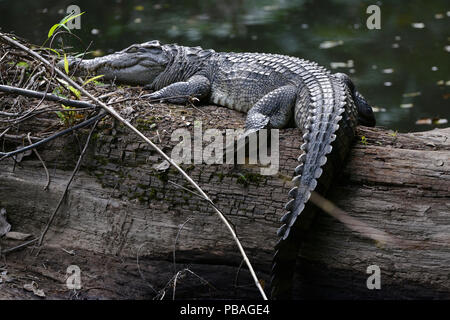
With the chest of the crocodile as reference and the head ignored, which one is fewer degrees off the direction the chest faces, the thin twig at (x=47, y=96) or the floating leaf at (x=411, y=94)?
the thin twig

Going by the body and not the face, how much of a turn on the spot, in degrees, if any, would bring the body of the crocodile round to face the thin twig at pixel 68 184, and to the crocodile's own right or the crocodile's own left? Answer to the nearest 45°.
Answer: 0° — it already faces it

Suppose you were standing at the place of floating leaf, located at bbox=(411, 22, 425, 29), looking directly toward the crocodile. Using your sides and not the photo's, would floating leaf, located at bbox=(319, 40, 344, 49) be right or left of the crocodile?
right

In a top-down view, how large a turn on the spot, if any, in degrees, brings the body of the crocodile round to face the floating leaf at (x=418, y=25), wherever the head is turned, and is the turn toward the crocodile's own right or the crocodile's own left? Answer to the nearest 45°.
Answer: approximately 135° to the crocodile's own right

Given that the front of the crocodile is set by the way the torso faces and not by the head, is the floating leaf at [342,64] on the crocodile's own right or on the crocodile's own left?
on the crocodile's own right

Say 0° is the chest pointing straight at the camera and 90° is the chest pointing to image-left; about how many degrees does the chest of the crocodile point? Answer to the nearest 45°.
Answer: approximately 90°

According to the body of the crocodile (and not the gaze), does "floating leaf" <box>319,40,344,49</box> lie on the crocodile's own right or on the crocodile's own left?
on the crocodile's own right

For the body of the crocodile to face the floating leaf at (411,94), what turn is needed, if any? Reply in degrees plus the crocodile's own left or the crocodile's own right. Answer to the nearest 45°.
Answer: approximately 135° to the crocodile's own right
